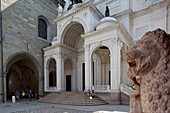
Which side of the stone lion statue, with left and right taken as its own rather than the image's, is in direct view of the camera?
left

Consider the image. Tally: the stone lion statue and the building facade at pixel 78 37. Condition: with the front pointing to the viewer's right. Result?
0

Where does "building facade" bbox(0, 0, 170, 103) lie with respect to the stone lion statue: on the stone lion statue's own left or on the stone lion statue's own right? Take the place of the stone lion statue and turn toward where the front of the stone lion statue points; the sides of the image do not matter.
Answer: on the stone lion statue's own right

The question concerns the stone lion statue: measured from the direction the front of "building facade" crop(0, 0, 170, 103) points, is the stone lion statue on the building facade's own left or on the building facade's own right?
on the building facade's own left

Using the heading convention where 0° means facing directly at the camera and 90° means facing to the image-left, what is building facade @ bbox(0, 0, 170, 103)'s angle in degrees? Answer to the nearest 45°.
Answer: approximately 45°
